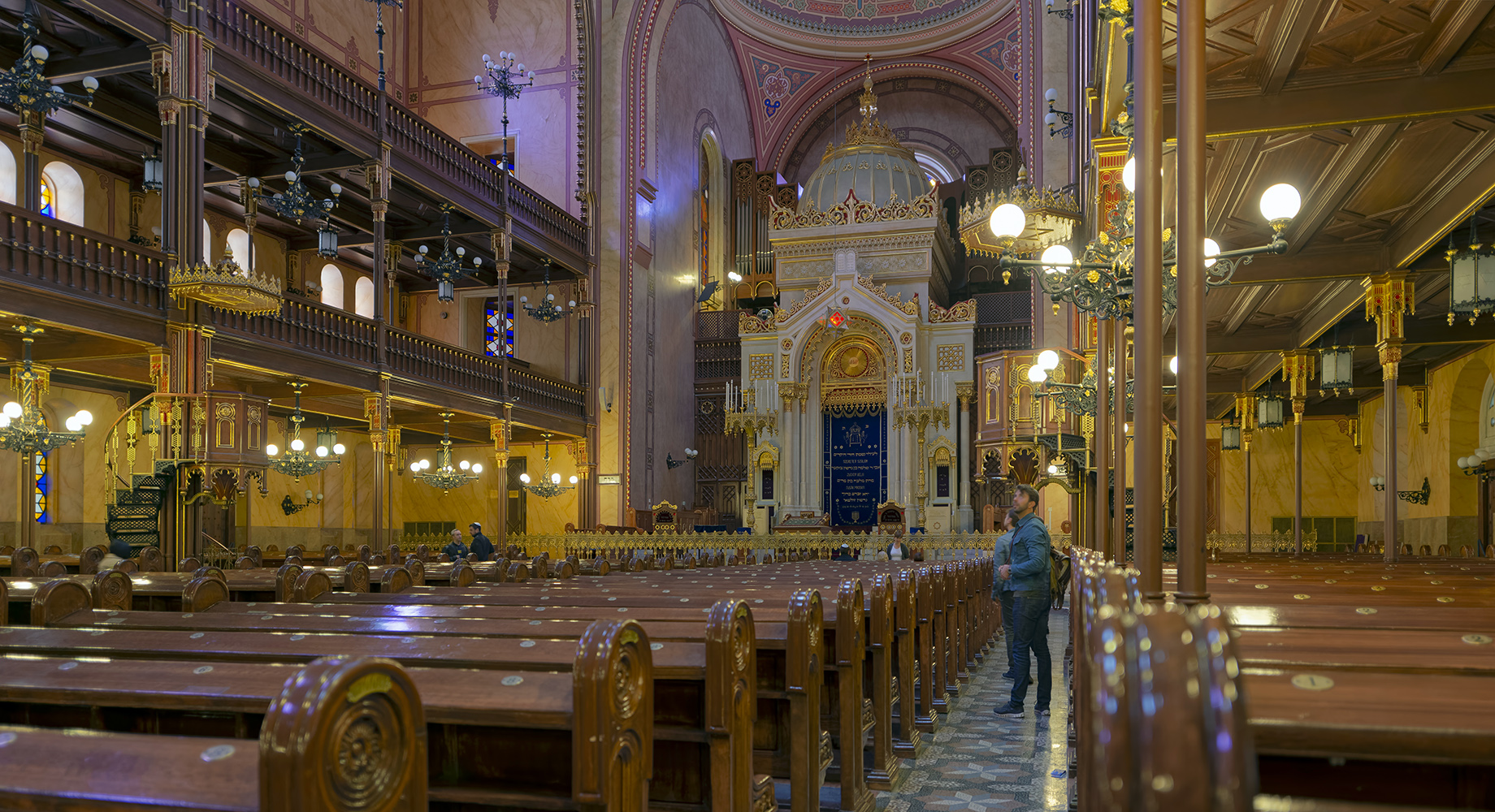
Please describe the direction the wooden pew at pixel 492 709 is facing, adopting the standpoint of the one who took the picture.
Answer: facing away from the viewer and to the right of the viewer

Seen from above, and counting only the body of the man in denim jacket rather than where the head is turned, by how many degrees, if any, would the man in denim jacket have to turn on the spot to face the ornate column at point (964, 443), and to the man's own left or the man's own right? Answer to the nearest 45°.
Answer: approximately 90° to the man's own right

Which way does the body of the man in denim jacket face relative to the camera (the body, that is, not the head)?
to the viewer's left

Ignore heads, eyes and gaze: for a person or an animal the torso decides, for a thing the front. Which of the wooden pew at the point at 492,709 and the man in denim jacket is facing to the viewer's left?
the man in denim jacket

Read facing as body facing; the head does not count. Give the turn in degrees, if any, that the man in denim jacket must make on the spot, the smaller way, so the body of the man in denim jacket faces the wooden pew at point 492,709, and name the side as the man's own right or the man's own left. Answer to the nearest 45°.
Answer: approximately 90° to the man's own left

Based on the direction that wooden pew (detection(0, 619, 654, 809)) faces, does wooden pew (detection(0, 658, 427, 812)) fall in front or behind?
behind

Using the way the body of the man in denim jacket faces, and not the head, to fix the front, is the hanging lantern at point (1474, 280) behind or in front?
behind

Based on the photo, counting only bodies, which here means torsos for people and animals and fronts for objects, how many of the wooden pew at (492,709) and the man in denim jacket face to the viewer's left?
1
